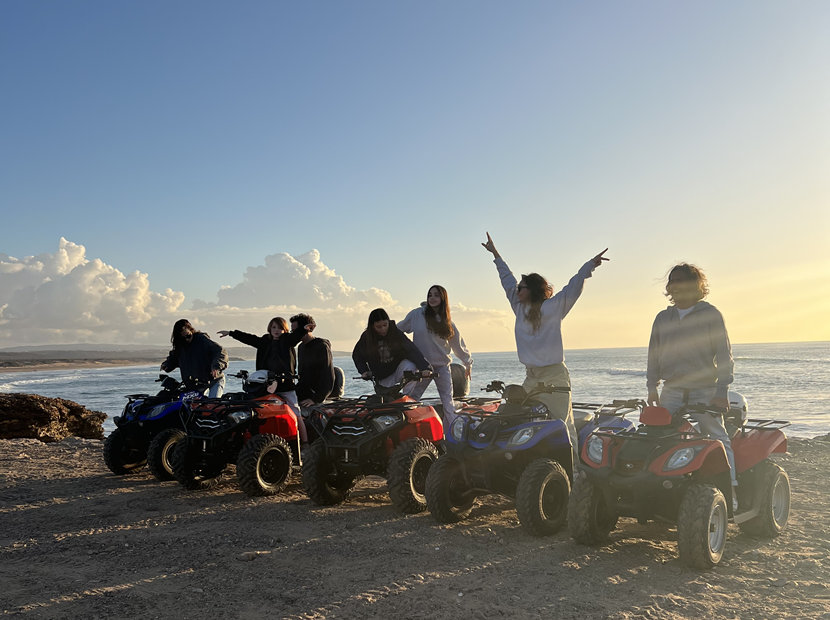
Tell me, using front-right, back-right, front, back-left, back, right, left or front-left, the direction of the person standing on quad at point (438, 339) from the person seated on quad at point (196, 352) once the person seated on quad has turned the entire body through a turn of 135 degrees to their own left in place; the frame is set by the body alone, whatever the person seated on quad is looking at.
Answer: front-right

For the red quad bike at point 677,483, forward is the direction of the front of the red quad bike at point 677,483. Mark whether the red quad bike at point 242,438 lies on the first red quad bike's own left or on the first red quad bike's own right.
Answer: on the first red quad bike's own right

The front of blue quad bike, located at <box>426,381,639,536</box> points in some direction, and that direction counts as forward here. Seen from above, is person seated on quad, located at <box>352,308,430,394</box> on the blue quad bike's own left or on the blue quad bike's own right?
on the blue quad bike's own right

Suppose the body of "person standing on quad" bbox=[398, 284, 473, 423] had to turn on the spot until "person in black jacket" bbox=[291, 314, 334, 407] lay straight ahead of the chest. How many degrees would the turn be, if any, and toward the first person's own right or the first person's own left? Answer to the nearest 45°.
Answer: approximately 90° to the first person's own right

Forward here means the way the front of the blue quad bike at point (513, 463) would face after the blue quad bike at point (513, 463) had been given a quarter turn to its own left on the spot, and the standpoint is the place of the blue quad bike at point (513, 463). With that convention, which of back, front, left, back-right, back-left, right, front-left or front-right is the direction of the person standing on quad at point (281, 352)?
back

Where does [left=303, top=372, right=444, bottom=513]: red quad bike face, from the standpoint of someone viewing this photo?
facing the viewer and to the left of the viewer

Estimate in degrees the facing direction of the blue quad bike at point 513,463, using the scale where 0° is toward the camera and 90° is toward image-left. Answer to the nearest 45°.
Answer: approximately 45°

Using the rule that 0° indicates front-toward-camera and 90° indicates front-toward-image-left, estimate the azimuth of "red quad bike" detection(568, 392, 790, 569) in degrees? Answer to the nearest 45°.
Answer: approximately 45°

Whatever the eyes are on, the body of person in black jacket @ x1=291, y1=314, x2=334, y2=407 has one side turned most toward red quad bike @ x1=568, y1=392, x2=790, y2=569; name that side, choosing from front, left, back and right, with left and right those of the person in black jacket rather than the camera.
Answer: left

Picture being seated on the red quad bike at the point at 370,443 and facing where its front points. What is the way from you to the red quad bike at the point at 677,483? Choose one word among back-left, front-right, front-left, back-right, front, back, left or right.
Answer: left

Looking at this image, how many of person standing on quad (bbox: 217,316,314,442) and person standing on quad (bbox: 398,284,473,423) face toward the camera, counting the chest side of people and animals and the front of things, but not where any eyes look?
2

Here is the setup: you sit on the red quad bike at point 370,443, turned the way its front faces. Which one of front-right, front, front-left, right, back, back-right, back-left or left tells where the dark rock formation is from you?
right

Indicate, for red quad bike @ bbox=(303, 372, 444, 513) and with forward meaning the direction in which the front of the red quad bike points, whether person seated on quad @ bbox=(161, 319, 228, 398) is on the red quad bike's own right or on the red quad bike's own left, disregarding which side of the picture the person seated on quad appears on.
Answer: on the red quad bike's own right
